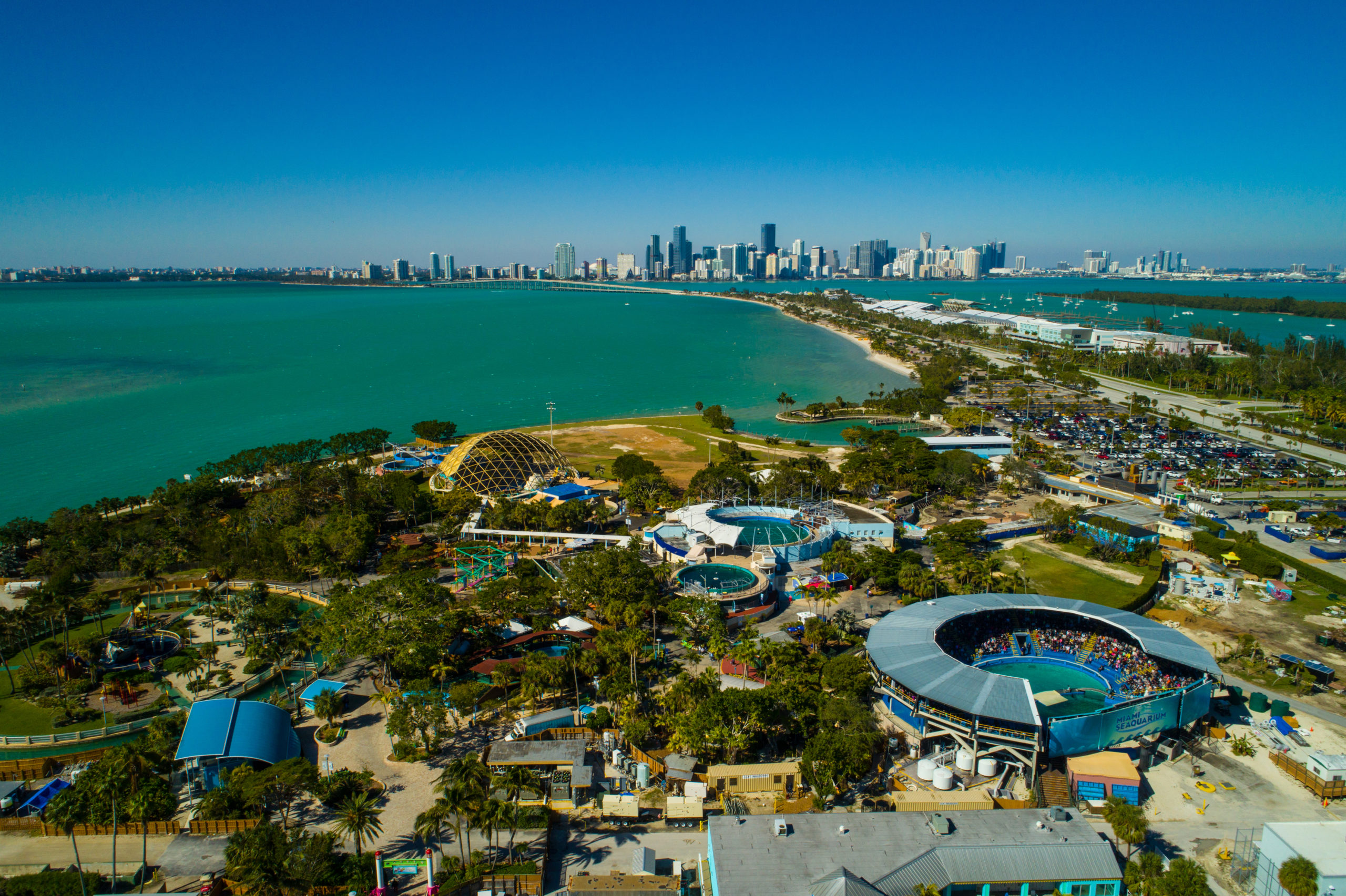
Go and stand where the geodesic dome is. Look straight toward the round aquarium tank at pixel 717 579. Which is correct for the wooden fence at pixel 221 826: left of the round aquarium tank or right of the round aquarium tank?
right

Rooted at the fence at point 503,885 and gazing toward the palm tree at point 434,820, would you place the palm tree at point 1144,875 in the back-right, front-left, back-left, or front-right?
back-right

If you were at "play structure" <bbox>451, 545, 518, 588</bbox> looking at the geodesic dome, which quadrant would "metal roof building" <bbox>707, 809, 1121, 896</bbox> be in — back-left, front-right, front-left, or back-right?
back-right
